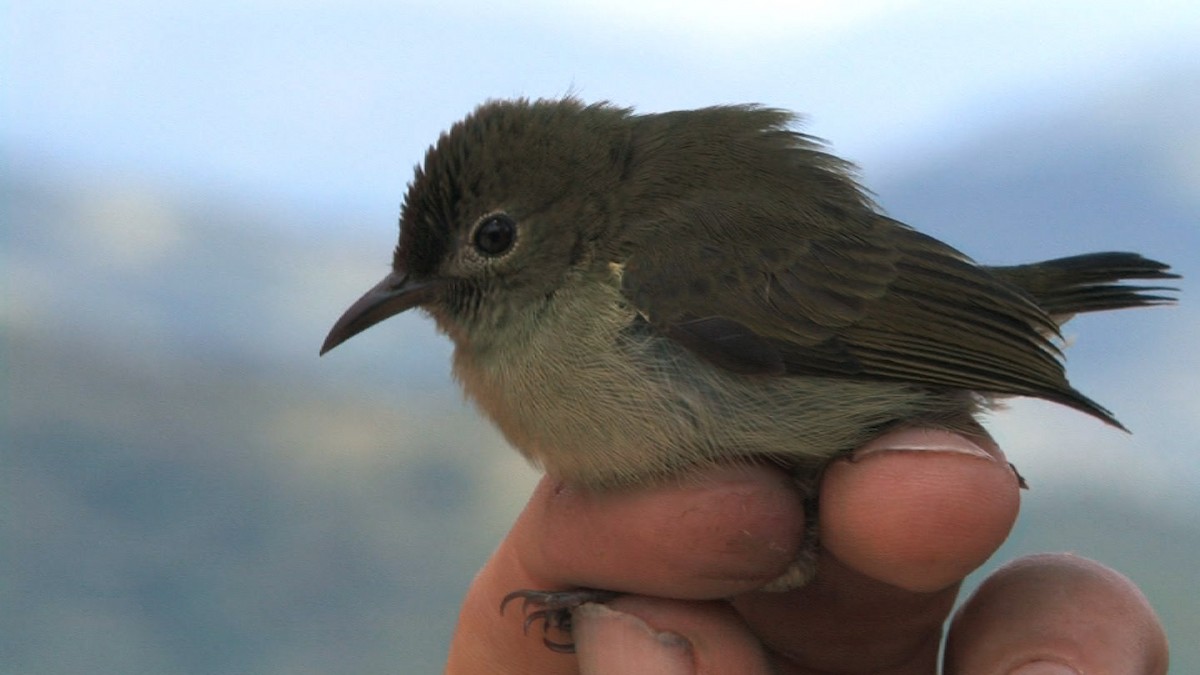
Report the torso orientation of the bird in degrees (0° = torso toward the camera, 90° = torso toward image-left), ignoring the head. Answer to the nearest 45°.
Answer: approximately 90°
